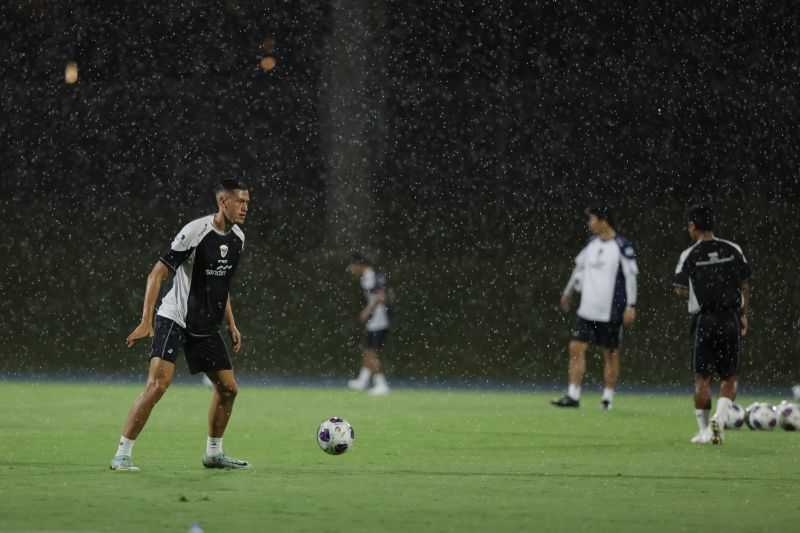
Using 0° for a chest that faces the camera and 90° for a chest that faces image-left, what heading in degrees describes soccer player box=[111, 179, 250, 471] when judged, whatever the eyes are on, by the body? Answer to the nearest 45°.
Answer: approximately 315°

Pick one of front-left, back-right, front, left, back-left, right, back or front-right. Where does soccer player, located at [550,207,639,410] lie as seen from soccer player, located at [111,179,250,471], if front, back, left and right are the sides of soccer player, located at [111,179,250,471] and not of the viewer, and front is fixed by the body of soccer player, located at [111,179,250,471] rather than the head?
left

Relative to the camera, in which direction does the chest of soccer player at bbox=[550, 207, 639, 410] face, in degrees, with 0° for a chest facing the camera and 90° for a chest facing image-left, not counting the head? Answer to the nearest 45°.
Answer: approximately 45°

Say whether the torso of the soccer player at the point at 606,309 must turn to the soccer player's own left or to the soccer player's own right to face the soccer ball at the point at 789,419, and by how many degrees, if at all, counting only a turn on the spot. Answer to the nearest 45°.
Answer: approximately 90° to the soccer player's own left

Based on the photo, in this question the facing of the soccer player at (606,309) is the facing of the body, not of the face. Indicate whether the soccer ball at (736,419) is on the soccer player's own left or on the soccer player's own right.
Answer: on the soccer player's own left

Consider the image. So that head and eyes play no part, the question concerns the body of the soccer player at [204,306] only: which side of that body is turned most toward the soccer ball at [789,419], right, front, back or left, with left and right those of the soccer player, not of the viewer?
left
